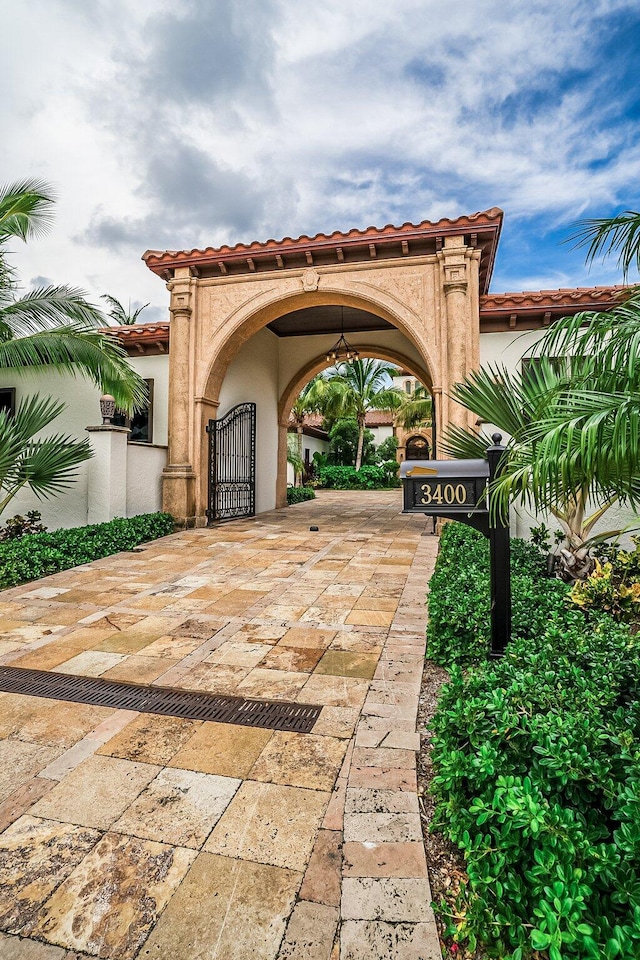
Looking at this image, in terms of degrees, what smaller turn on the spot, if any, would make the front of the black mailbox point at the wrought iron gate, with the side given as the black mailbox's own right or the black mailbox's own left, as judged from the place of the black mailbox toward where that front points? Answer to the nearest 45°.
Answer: approximately 45° to the black mailbox's own right

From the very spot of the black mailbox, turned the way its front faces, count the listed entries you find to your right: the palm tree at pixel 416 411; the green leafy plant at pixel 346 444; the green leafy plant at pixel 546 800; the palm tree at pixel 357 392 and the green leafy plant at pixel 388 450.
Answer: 4

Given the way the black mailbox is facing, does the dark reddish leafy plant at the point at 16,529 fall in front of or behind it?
in front

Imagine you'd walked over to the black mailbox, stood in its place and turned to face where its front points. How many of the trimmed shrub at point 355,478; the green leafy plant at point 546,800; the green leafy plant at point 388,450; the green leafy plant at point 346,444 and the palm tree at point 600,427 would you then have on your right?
3

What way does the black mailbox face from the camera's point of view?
to the viewer's left

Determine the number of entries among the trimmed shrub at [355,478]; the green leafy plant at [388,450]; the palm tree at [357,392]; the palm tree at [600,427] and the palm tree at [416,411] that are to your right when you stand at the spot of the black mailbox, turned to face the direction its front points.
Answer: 4

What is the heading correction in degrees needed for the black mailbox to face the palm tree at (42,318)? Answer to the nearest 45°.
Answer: approximately 45° to its right

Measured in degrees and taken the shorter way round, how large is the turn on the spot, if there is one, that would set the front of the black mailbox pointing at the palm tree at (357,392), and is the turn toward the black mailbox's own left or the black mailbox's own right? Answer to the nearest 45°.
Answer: approximately 90° to the black mailbox's own right

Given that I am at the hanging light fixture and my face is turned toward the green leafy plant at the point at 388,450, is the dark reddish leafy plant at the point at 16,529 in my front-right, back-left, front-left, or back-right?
back-left

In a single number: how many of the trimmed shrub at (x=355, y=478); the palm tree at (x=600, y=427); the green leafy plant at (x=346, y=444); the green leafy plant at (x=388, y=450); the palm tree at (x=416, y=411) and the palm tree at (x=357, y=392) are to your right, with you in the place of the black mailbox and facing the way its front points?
5

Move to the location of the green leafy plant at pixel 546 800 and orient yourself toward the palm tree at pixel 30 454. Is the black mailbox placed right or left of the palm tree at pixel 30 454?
right

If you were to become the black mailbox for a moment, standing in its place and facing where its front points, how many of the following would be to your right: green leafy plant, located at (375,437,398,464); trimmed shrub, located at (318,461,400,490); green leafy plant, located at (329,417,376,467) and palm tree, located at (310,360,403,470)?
4

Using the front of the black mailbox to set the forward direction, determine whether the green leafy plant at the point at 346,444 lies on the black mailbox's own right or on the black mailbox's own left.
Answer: on the black mailbox's own right

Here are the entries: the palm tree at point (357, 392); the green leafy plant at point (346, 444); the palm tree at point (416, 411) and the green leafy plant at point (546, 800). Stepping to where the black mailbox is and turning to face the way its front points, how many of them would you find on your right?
3

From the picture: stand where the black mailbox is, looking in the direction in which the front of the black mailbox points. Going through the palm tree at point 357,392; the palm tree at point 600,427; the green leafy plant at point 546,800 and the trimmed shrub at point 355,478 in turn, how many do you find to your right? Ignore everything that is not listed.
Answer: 2
